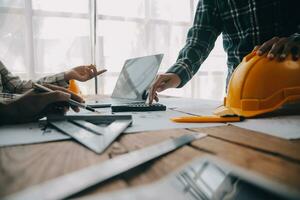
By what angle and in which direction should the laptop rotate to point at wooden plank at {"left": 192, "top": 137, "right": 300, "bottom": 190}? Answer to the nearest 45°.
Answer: approximately 45° to its left

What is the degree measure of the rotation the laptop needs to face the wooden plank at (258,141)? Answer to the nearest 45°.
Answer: approximately 45° to its left

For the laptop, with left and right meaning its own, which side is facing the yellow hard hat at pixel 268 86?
left

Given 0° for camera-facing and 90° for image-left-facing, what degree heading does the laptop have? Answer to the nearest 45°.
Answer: approximately 45°

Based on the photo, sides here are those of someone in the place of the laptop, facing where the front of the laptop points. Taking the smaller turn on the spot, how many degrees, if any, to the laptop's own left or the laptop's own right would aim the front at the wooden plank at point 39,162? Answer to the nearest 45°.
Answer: approximately 45° to the laptop's own left

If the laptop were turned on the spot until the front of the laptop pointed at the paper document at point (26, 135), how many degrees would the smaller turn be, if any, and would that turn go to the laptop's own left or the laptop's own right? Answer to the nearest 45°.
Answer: approximately 45° to the laptop's own left
